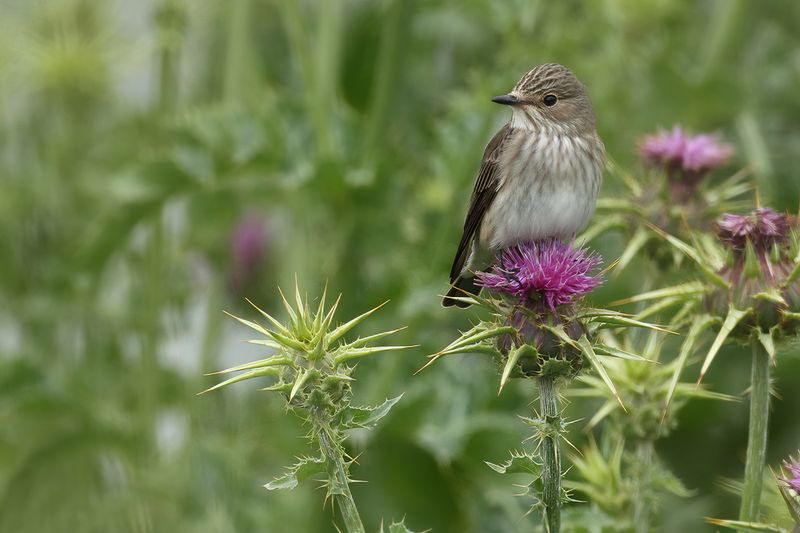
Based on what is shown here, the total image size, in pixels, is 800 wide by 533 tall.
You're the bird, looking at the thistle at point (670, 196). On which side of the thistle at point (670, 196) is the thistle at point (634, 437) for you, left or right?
right

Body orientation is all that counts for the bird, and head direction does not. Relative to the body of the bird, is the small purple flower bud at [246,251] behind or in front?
behind

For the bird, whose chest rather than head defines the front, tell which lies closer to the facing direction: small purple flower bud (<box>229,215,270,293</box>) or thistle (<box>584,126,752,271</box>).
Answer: the thistle

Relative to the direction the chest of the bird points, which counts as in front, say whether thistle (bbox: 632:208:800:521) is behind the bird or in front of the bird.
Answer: in front

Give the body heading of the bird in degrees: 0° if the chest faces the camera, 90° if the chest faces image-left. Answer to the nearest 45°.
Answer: approximately 315°

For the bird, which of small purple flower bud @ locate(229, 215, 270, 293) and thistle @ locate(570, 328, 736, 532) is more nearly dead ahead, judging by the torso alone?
the thistle
